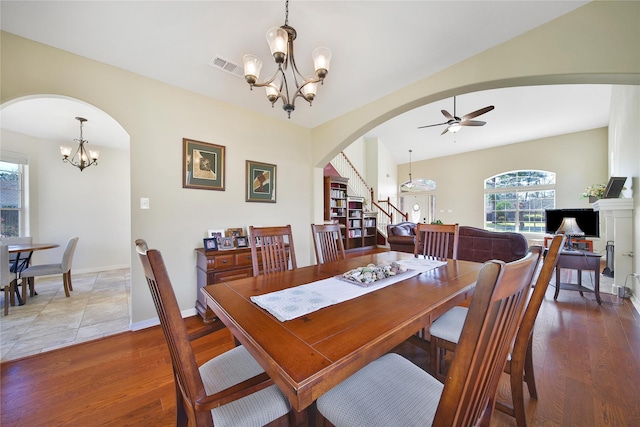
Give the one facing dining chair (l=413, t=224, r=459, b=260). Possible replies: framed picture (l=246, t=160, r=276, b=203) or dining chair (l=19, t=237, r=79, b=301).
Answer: the framed picture

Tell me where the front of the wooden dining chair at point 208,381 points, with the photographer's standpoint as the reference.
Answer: facing away from the viewer and to the right of the viewer

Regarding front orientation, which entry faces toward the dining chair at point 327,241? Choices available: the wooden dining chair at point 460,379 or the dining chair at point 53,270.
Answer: the wooden dining chair

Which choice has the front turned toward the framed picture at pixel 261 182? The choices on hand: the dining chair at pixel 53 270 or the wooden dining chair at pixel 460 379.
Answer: the wooden dining chair

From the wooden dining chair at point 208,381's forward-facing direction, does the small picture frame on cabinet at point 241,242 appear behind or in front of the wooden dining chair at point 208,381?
in front

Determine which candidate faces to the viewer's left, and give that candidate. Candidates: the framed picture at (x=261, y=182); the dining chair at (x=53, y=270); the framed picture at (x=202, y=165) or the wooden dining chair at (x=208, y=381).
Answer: the dining chair

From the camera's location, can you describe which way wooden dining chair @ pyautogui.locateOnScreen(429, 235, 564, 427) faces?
facing away from the viewer and to the left of the viewer

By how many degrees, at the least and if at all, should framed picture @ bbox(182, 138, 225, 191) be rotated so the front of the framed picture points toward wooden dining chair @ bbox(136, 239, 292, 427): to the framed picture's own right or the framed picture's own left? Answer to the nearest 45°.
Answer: approximately 45° to the framed picture's own right

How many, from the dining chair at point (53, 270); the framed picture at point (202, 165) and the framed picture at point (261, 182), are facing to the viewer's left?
1

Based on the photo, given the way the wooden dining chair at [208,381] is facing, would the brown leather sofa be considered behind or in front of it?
in front

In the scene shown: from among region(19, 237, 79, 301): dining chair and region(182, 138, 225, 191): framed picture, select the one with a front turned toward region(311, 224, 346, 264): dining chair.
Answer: the framed picture

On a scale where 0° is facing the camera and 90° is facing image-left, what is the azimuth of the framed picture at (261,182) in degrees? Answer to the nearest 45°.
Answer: approximately 315°

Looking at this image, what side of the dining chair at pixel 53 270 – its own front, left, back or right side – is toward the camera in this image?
left

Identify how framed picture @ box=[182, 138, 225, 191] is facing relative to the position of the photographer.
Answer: facing the viewer and to the right of the viewer

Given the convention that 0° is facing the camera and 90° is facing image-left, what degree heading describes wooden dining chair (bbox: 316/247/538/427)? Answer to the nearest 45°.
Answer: approximately 135°
